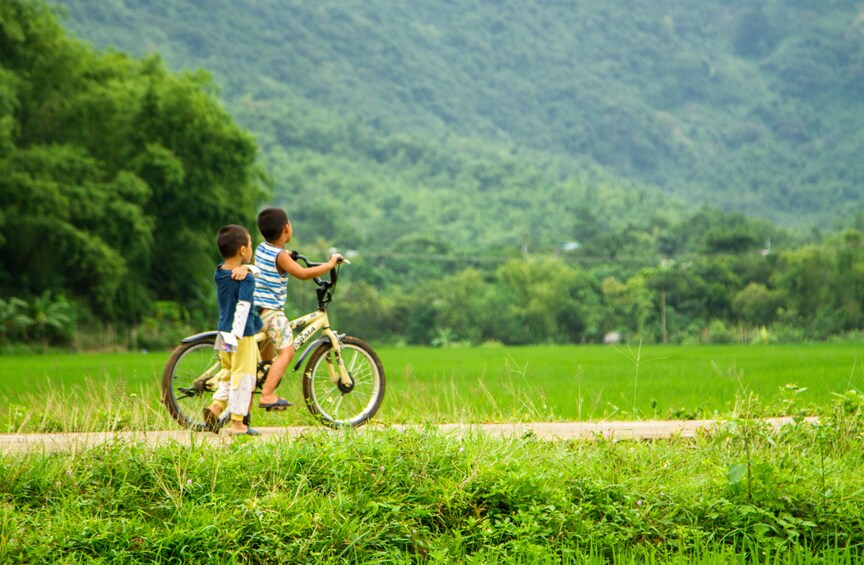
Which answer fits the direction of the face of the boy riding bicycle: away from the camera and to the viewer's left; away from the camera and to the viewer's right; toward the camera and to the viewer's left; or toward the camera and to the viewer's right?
away from the camera and to the viewer's right

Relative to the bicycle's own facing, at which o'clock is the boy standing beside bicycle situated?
The boy standing beside bicycle is roughly at 5 o'clock from the bicycle.

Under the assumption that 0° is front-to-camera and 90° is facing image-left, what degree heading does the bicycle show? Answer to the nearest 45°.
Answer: approximately 270°
